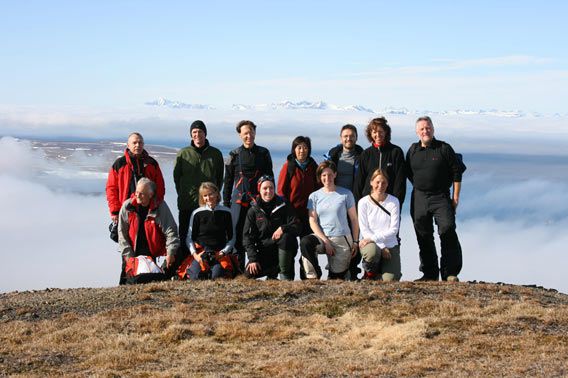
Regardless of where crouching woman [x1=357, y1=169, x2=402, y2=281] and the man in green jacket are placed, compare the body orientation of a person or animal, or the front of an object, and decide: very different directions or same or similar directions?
same or similar directions

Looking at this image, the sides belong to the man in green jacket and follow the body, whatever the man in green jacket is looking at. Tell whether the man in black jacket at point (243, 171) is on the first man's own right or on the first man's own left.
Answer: on the first man's own left

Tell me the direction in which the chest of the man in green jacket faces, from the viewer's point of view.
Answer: toward the camera

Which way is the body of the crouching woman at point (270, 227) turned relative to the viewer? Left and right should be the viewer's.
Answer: facing the viewer

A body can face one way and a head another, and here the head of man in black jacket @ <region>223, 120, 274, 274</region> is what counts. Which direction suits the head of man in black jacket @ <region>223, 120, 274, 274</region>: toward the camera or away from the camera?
toward the camera

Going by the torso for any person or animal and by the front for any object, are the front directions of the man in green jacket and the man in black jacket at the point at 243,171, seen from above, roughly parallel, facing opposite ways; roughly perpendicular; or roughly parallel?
roughly parallel

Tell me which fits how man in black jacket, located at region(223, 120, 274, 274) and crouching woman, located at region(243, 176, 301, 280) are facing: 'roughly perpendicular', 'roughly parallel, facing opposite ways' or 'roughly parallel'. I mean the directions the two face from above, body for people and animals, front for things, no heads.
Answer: roughly parallel

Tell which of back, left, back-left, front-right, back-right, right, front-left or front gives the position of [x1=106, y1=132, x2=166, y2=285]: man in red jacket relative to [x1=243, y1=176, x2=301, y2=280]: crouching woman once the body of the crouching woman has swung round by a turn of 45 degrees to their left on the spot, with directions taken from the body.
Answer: back-right

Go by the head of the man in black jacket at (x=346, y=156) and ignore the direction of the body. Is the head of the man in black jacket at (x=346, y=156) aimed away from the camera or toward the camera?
toward the camera

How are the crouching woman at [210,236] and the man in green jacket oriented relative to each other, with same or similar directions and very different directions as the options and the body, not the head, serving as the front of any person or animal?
same or similar directions
